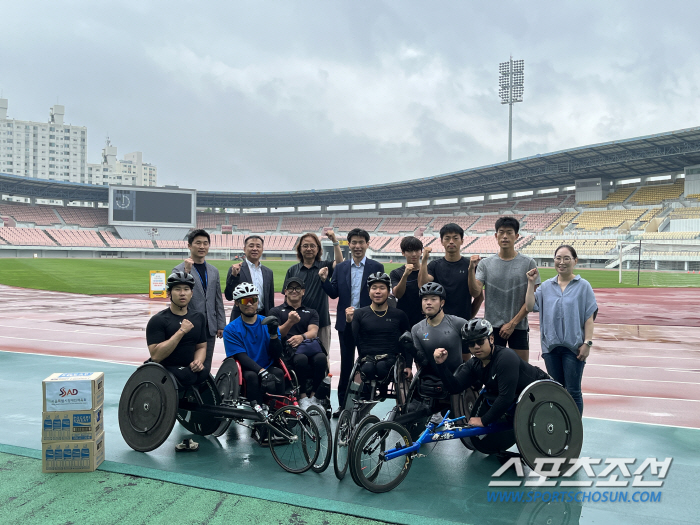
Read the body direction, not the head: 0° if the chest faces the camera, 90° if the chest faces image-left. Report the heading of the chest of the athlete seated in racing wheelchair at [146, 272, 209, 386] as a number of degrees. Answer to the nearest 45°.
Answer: approximately 315°

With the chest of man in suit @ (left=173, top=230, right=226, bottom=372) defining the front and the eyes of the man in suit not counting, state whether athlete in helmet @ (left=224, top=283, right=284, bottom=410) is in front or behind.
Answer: in front

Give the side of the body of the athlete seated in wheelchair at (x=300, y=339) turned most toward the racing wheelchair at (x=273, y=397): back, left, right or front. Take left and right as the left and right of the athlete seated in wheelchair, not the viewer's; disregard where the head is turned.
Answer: front

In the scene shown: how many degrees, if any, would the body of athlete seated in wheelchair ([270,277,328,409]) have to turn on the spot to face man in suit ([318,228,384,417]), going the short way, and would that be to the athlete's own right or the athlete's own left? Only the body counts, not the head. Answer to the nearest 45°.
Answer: approximately 135° to the athlete's own left

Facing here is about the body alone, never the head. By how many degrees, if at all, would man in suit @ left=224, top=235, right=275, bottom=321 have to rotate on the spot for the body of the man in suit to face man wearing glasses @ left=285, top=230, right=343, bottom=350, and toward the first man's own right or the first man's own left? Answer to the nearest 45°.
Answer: approximately 45° to the first man's own left

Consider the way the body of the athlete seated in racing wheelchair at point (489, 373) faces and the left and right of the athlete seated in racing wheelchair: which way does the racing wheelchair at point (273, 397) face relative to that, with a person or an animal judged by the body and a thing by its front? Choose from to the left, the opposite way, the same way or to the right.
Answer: to the left

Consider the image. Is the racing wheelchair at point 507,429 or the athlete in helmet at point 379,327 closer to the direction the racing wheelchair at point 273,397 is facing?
the racing wheelchair

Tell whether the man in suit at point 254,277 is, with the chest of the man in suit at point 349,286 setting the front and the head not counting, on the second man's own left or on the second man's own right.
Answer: on the second man's own right

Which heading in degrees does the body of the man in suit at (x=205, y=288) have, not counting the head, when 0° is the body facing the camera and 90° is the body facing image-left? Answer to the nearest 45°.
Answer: approximately 0°

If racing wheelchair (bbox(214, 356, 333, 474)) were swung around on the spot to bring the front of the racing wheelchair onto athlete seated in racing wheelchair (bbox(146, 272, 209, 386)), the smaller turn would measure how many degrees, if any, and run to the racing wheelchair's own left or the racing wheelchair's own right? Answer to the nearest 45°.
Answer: approximately 135° to the racing wheelchair's own right
